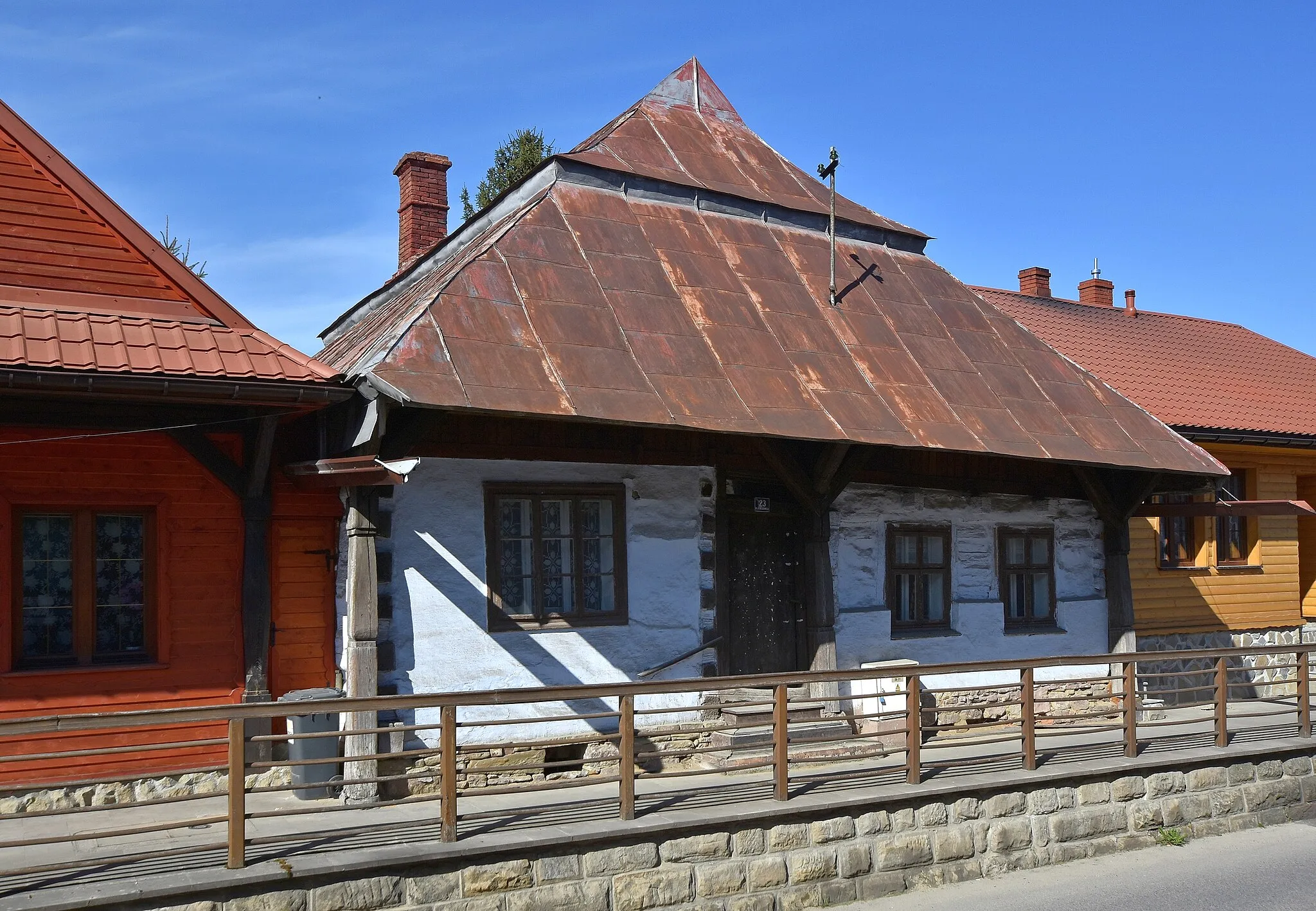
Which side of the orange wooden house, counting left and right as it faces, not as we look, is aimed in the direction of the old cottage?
left

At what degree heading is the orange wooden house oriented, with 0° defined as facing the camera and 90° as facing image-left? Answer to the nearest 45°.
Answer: approximately 0°
